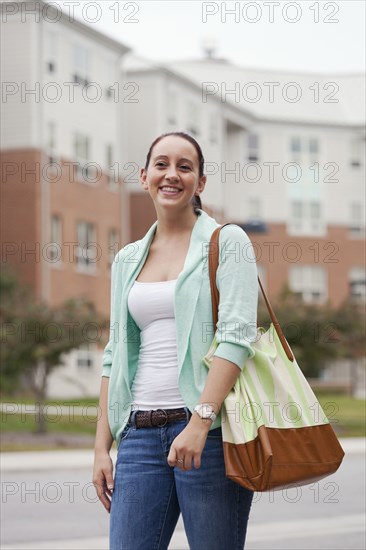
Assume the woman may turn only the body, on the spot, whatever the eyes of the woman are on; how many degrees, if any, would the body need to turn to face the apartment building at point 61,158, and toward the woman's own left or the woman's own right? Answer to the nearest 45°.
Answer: approximately 135° to the woman's own right

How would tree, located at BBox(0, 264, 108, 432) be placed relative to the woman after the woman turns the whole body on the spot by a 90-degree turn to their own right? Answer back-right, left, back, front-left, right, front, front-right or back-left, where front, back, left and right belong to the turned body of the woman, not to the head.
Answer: front-right

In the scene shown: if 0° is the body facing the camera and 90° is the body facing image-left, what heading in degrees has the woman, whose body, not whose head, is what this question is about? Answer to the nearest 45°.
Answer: approximately 45°
